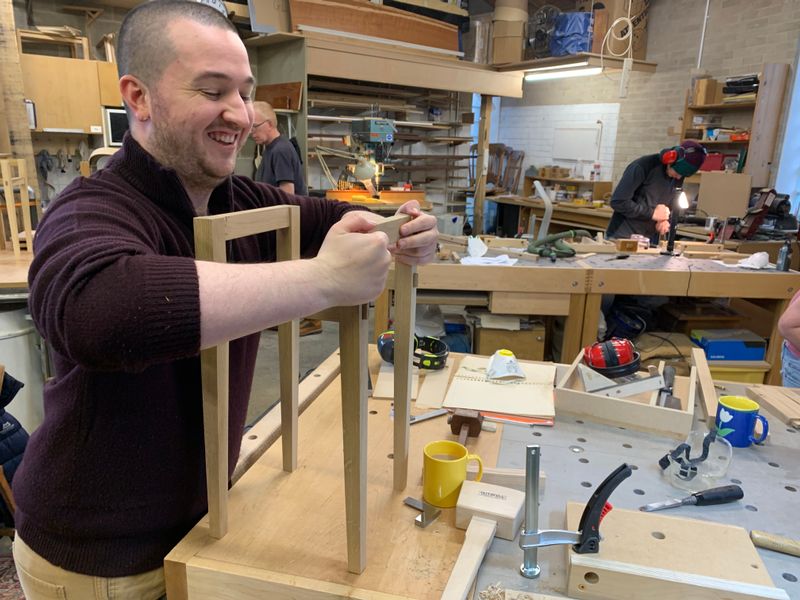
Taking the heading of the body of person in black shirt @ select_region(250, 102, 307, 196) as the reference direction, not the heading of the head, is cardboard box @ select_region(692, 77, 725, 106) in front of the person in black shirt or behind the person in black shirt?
behind

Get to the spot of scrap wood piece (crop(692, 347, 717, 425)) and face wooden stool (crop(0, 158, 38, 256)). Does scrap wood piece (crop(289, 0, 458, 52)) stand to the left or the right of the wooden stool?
right

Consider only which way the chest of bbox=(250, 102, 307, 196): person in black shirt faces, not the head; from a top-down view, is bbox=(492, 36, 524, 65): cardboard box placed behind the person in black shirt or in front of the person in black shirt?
behind

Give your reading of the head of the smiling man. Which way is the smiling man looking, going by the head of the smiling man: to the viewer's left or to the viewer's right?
to the viewer's right
